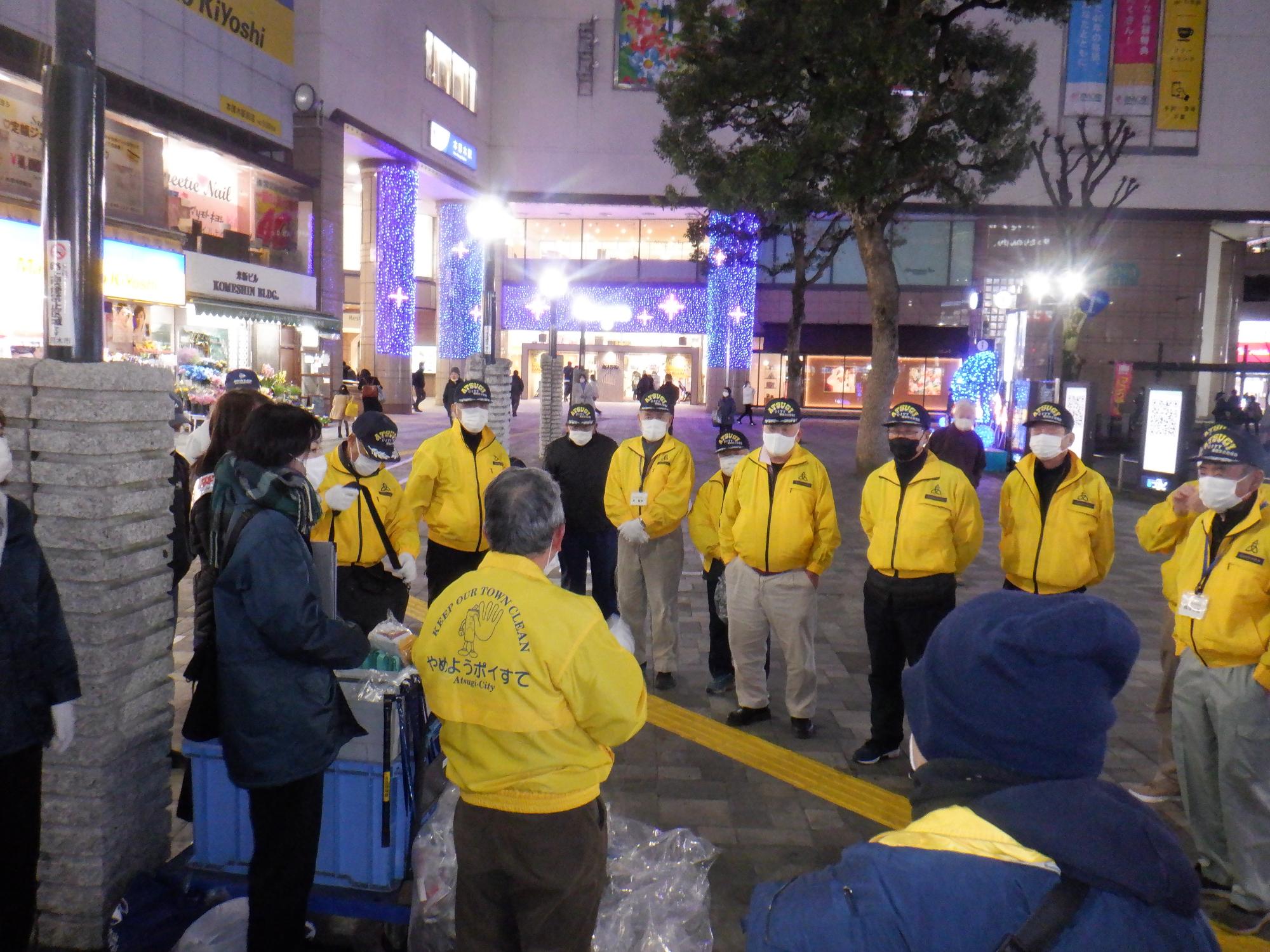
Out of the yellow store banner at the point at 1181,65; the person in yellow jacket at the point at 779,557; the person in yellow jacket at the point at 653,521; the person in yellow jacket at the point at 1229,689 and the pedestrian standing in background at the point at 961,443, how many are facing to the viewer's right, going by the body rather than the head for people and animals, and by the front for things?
0

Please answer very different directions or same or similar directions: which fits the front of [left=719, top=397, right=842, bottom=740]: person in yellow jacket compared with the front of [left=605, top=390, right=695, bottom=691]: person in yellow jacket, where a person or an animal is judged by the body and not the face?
same or similar directions

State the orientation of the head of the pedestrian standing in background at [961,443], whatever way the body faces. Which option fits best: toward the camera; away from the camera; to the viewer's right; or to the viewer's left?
toward the camera

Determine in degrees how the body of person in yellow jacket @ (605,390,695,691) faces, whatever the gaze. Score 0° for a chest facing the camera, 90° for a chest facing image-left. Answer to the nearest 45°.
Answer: approximately 0°

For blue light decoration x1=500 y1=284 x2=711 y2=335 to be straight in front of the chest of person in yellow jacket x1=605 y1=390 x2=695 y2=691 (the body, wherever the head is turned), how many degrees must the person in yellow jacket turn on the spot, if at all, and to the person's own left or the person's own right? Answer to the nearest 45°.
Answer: approximately 180°

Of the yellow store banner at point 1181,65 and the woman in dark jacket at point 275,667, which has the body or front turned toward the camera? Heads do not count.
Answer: the yellow store banner

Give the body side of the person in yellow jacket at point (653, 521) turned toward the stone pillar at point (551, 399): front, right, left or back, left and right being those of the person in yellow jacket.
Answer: back

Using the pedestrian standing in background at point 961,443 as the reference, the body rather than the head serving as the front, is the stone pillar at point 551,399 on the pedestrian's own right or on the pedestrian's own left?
on the pedestrian's own right

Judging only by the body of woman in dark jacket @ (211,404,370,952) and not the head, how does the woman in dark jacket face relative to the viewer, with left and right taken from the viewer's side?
facing to the right of the viewer

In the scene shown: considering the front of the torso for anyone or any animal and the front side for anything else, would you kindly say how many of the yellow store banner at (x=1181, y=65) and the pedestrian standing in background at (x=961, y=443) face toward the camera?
2

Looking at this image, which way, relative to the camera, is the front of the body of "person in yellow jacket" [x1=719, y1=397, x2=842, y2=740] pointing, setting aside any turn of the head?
toward the camera

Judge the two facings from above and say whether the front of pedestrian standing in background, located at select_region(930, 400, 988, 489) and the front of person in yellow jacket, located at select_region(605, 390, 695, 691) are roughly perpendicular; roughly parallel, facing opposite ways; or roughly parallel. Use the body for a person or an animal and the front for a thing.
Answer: roughly parallel

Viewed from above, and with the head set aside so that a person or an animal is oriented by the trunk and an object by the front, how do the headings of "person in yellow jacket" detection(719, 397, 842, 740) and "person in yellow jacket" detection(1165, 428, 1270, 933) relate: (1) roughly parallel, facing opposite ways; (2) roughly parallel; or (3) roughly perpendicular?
roughly perpendicular

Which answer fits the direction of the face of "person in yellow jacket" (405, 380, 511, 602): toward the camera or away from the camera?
toward the camera

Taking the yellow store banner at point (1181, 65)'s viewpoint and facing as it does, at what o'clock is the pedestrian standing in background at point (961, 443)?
The pedestrian standing in background is roughly at 12 o'clock from the yellow store banner.

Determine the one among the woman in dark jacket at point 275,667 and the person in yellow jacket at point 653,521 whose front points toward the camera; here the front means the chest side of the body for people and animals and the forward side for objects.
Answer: the person in yellow jacket
